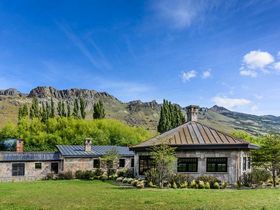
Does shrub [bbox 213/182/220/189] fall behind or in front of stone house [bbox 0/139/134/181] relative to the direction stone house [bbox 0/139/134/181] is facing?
in front

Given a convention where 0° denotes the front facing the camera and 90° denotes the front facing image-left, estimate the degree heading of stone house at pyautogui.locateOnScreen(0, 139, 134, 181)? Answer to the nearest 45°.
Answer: approximately 0°

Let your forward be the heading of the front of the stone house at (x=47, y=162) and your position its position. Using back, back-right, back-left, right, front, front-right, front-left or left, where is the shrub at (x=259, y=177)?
front-left

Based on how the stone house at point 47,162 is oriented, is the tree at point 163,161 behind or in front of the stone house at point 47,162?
in front
